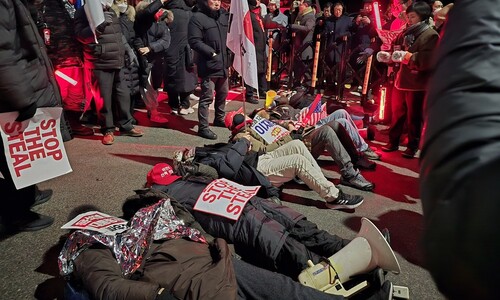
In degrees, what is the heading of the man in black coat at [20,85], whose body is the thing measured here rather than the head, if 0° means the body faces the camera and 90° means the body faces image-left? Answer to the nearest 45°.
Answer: approximately 270°

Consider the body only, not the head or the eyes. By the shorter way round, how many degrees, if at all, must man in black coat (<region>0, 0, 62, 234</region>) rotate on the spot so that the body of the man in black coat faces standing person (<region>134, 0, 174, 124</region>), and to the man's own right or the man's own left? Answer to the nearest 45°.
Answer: approximately 45° to the man's own left

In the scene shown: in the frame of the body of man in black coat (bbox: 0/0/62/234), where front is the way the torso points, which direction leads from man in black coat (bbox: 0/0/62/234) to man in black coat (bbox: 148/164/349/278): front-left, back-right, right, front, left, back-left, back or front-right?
front-right

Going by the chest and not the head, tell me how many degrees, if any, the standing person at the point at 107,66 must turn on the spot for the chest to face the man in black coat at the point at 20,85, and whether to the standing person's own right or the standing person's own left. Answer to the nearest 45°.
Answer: approximately 45° to the standing person's own right

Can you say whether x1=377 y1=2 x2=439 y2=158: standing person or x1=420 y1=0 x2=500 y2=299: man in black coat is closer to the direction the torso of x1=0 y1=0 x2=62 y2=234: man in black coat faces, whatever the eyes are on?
the standing person

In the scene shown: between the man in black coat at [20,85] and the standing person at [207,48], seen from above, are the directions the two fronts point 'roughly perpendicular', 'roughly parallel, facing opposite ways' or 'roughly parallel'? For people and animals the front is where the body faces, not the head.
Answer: roughly perpendicular

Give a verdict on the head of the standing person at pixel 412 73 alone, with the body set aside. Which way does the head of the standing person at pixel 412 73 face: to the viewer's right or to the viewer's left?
to the viewer's left
